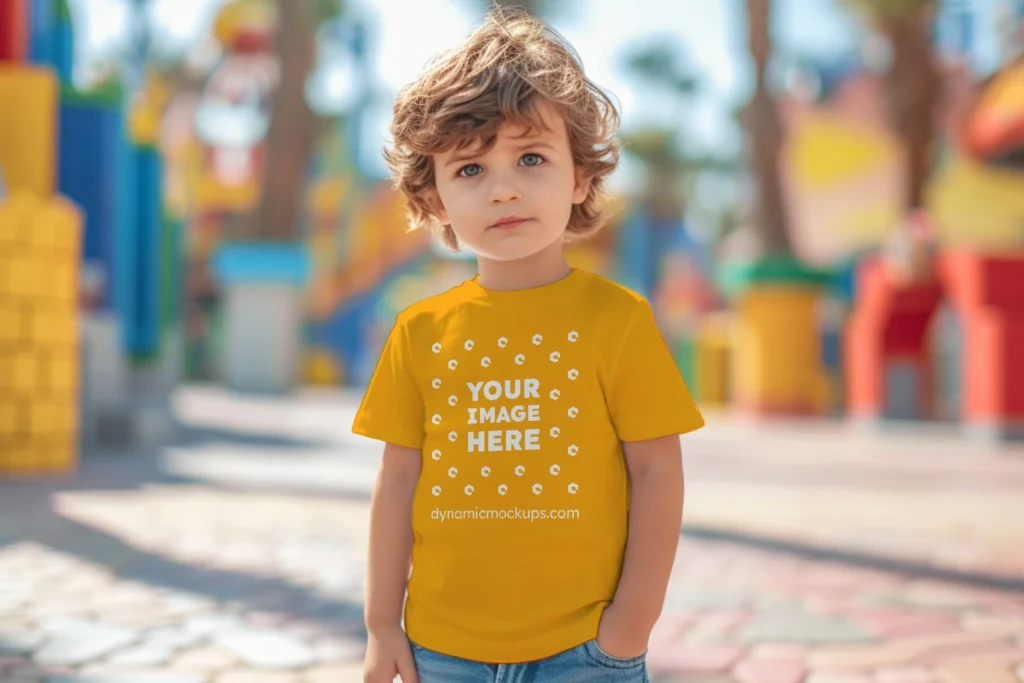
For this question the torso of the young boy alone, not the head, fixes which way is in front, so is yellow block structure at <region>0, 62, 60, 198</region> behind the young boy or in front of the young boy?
behind

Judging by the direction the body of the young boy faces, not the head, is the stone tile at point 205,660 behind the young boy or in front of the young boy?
behind

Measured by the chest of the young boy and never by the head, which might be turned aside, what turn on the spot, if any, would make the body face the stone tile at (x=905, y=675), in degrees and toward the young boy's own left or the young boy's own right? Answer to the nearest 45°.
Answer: approximately 135° to the young boy's own left

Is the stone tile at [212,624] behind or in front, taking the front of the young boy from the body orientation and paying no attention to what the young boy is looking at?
behind

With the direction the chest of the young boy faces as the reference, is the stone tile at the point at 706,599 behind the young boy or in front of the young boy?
behind

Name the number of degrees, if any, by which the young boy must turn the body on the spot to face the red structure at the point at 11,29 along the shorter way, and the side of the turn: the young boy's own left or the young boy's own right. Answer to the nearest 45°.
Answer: approximately 135° to the young boy's own right

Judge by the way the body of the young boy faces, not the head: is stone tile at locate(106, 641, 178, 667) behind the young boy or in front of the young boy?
behind

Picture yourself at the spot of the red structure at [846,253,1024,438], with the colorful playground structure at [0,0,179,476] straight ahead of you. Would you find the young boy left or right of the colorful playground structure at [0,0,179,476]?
left
